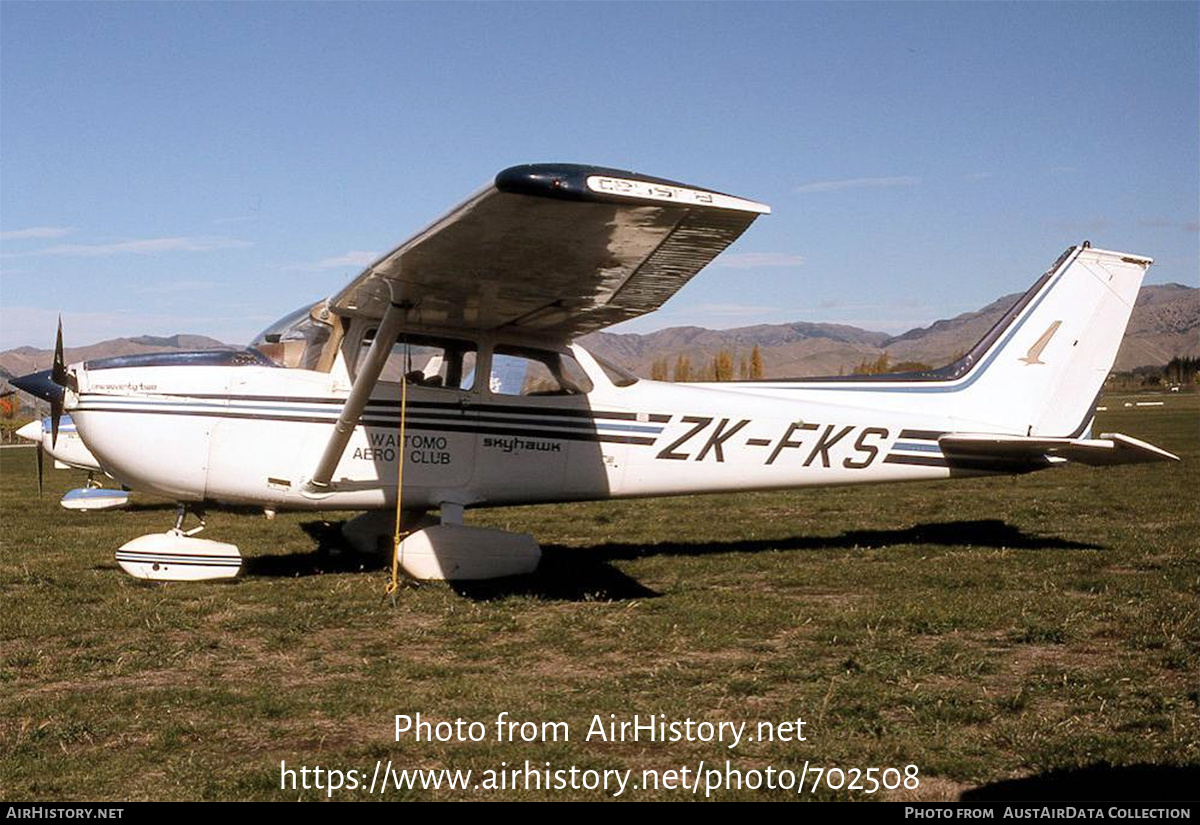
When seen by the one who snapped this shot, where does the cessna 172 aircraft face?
facing to the left of the viewer
